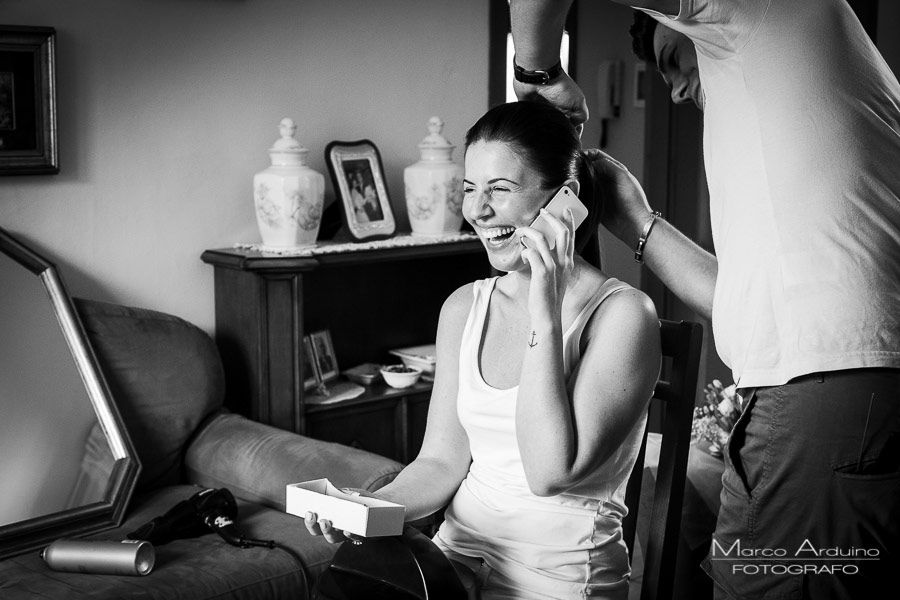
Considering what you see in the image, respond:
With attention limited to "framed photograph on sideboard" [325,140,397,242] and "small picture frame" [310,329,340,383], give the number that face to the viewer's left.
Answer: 0

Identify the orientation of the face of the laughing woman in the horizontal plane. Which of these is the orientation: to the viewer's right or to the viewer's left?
to the viewer's left

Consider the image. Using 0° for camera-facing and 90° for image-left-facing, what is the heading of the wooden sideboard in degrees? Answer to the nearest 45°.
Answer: approximately 315°

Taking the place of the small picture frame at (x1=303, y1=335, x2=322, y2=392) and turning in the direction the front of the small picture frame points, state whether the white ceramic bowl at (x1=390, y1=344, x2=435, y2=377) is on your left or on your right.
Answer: on your left

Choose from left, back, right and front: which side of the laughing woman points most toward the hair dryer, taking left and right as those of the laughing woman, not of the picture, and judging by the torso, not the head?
right

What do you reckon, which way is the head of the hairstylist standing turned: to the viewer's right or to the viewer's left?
to the viewer's left

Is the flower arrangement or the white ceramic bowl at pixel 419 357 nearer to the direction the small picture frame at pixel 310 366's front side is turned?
the flower arrangement

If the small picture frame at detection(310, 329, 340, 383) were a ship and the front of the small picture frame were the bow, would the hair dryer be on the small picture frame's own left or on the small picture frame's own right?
on the small picture frame's own right

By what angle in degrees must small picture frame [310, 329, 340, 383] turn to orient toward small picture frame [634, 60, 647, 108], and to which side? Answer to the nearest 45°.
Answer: approximately 90° to its left

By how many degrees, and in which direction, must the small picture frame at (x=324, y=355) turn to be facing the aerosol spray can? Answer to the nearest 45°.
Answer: approximately 90° to its right
